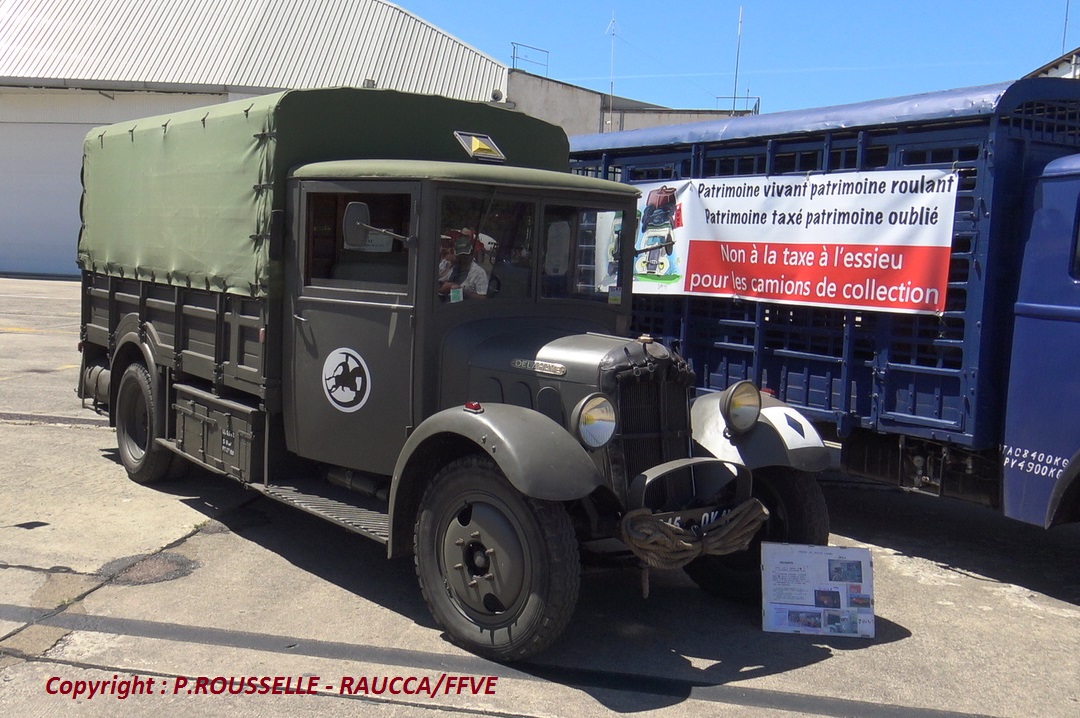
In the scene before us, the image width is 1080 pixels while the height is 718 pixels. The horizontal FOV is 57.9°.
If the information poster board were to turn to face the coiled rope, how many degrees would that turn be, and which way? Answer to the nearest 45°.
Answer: approximately 45° to its right

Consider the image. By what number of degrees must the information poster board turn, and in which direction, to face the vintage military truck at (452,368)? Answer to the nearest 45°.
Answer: approximately 90° to its right

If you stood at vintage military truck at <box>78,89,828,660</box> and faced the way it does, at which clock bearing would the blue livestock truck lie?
The blue livestock truck is roughly at 10 o'clock from the vintage military truck.

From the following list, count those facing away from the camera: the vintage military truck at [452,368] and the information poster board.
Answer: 0

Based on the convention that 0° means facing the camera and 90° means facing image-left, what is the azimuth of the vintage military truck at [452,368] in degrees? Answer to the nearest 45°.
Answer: approximately 315°

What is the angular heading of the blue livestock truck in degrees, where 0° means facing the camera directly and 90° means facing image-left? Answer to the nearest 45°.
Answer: approximately 315°

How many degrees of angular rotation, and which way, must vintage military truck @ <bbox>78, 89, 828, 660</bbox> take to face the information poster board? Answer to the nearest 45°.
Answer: approximately 45° to its left

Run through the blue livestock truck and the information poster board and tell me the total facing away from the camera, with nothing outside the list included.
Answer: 0

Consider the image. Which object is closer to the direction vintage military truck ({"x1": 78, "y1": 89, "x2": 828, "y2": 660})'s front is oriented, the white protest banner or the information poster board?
the information poster board
